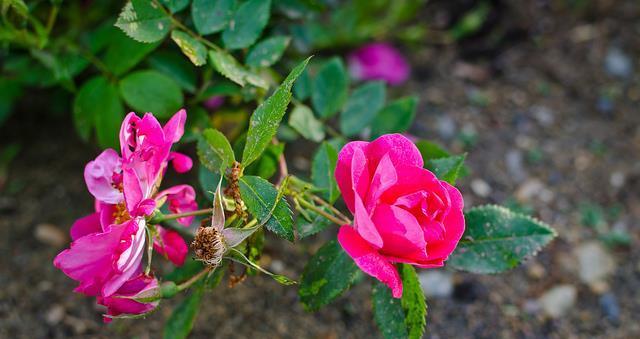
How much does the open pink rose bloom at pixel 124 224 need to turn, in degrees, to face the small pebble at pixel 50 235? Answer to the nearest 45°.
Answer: approximately 90° to its right

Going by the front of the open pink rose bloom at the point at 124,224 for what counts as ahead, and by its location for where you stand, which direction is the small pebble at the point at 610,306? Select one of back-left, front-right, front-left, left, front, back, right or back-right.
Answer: back

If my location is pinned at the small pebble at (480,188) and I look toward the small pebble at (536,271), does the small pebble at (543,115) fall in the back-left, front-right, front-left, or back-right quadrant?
back-left

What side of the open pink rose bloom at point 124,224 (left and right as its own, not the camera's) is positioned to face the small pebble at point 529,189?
back

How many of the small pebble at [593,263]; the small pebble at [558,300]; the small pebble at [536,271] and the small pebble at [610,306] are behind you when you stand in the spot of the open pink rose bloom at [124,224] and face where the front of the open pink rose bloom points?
4
